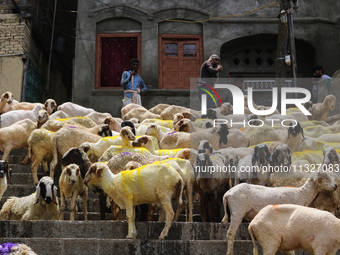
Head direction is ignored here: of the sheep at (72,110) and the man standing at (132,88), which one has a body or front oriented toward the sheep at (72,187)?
the man standing

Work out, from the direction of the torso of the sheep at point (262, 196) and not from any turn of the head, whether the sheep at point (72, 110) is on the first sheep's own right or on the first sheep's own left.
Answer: on the first sheep's own left

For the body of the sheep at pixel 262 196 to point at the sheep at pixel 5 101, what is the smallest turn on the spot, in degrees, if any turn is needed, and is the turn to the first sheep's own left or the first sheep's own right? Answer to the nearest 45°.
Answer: approximately 135° to the first sheep's own left

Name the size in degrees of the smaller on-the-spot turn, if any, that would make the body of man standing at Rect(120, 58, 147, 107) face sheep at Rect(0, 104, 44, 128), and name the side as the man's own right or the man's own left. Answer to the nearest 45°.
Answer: approximately 45° to the man's own right

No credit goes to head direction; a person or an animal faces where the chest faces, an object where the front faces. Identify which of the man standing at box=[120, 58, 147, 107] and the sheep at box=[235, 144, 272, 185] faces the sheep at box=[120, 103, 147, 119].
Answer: the man standing

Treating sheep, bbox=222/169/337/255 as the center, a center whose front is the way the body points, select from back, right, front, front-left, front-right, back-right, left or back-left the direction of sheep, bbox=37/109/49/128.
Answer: back-left

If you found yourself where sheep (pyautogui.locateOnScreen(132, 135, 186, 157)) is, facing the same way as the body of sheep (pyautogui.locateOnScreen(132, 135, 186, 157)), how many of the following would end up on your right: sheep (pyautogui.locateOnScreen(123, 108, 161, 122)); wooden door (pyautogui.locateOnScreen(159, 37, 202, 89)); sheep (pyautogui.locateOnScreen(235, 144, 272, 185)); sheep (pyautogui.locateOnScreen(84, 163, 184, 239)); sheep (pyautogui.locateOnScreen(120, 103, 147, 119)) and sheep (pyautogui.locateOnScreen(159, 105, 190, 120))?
4

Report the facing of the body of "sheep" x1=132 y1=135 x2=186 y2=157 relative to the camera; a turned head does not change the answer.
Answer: to the viewer's left

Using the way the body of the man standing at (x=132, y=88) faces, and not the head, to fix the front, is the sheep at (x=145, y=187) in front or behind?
in front
